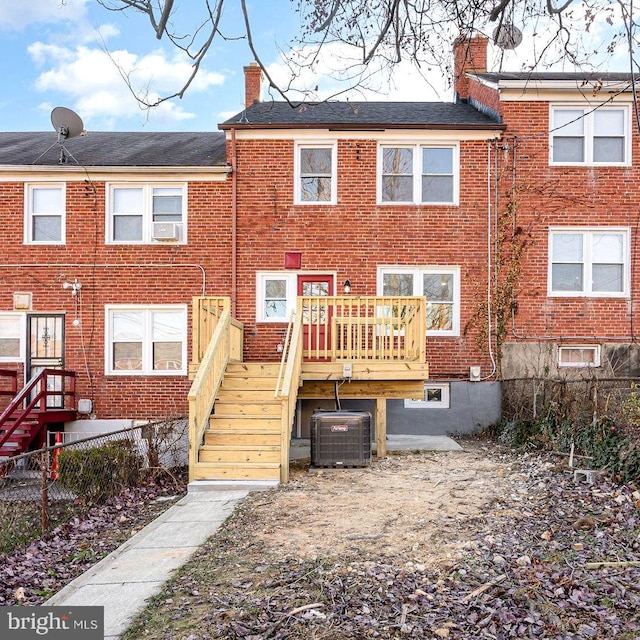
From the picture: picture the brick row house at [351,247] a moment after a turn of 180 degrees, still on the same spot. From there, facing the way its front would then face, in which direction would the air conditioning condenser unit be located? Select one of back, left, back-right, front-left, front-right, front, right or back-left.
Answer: front

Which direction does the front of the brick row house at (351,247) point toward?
away from the camera
